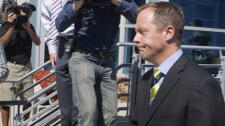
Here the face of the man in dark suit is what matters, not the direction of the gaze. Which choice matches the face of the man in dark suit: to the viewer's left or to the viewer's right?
to the viewer's left

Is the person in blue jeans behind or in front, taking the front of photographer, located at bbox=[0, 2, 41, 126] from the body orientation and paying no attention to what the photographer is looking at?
in front

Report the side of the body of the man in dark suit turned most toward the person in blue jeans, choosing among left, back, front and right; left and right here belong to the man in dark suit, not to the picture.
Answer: right

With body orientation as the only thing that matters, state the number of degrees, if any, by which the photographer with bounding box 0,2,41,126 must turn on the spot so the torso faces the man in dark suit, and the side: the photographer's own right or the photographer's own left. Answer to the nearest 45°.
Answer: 0° — they already face them

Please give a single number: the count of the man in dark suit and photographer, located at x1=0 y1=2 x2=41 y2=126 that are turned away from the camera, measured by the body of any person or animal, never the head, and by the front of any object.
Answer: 0

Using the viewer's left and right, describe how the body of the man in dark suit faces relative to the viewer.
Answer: facing the viewer and to the left of the viewer

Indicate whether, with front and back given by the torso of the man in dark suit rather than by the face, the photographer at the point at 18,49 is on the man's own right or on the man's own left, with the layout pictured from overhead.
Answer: on the man's own right
